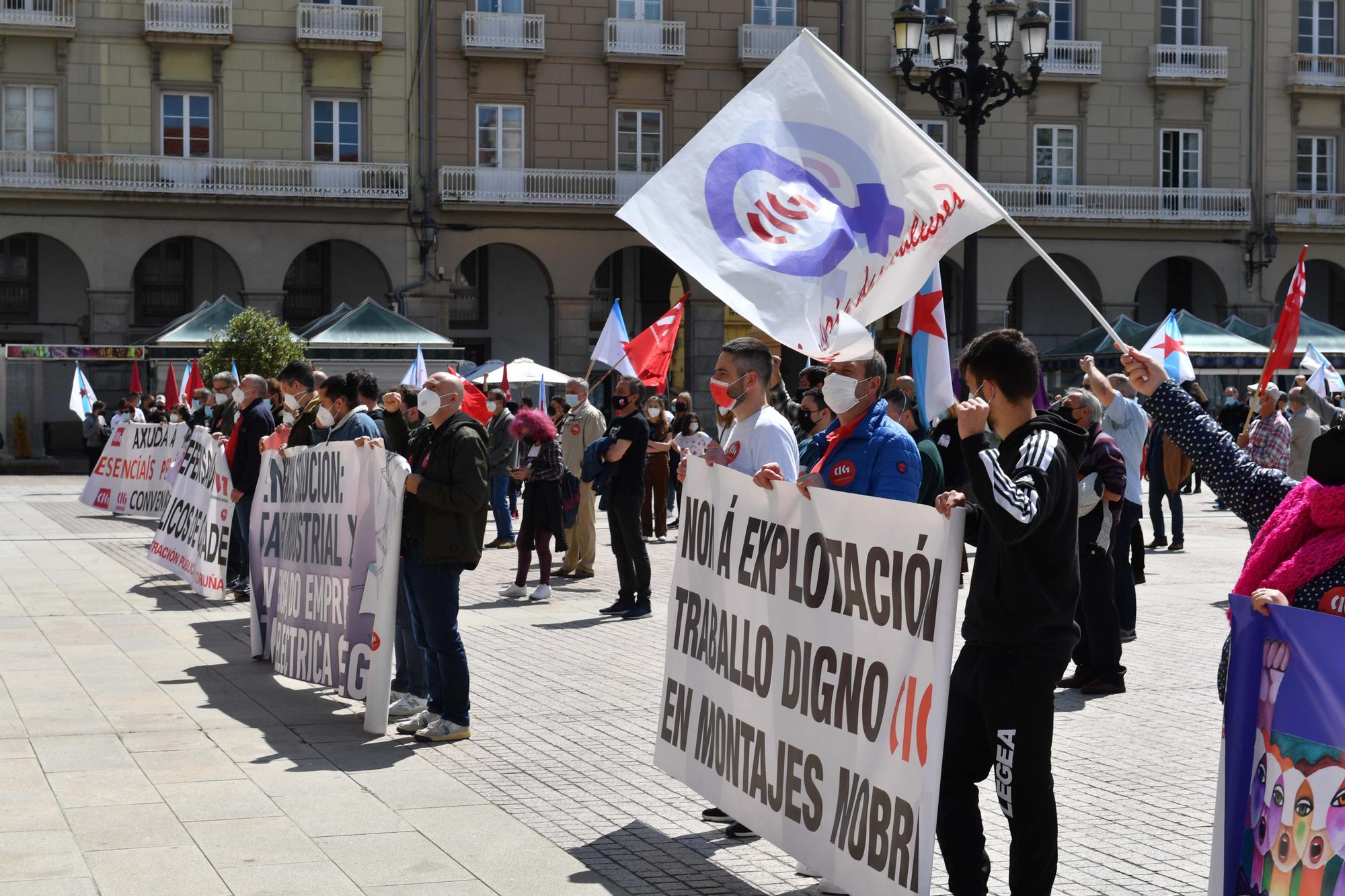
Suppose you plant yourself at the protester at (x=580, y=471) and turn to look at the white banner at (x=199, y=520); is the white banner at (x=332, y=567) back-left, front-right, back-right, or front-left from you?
front-left

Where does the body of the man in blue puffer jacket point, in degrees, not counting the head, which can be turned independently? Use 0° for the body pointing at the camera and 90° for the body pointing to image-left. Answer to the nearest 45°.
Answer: approximately 45°

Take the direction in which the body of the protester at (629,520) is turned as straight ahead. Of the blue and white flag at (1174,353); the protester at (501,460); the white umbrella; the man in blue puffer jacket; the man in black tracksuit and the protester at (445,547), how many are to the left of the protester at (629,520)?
3

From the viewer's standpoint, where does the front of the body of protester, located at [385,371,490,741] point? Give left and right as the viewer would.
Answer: facing to the left of the viewer

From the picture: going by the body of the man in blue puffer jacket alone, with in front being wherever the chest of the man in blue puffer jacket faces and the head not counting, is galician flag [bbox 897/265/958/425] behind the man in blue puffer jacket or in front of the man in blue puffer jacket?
behind

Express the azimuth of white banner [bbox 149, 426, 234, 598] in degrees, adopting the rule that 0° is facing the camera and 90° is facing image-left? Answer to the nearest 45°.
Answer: approximately 45°

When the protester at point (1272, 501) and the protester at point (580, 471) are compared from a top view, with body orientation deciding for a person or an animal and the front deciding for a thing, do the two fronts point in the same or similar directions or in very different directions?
same or similar directions

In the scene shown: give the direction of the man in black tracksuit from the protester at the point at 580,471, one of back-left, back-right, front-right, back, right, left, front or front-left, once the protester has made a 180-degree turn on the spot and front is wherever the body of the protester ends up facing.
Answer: back-right

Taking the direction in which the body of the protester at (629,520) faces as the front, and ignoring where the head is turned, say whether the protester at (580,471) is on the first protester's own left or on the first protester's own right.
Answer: on the first protester's own right

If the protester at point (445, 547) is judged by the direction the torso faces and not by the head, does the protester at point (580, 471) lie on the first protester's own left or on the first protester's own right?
on the first protester's own right

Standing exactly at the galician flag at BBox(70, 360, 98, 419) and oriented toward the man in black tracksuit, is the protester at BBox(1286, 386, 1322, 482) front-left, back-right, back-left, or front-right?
front-left

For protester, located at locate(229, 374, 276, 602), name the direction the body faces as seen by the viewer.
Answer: to the viewer's left
